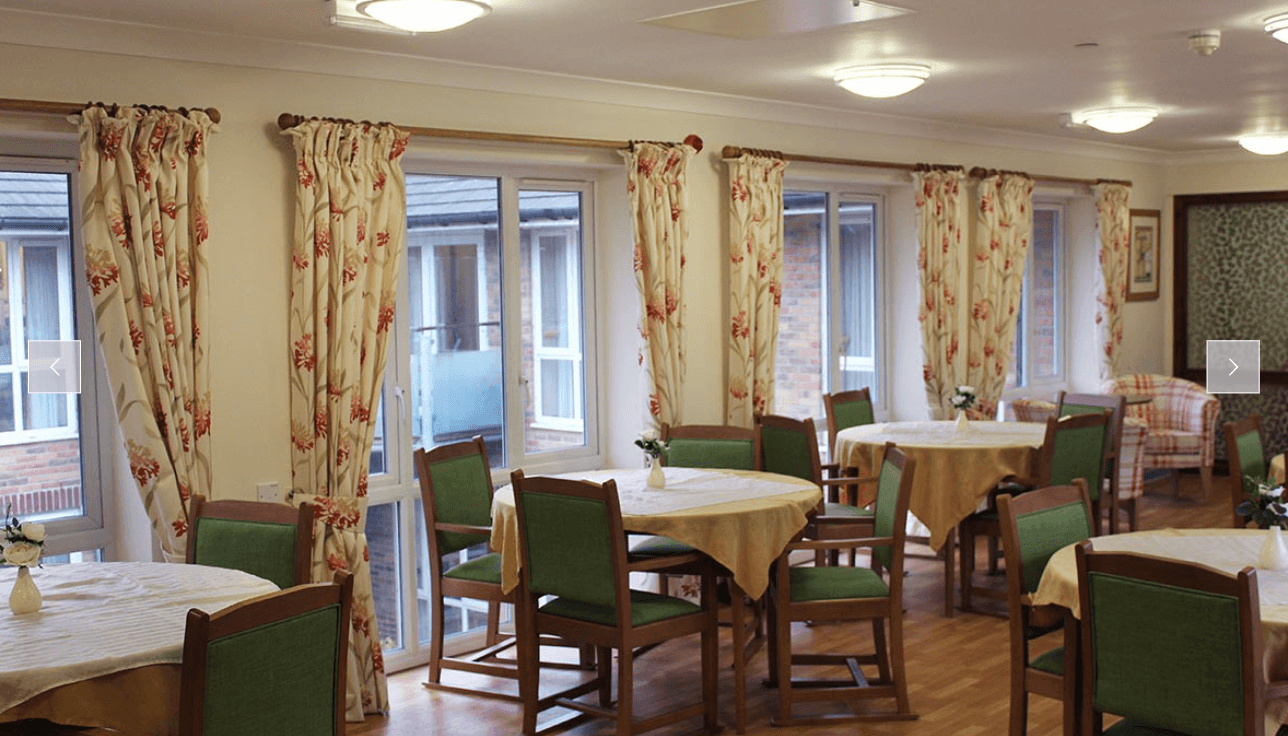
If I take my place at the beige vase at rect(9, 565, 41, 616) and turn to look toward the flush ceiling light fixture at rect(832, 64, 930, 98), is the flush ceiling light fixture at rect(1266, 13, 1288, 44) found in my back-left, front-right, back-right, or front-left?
front-right

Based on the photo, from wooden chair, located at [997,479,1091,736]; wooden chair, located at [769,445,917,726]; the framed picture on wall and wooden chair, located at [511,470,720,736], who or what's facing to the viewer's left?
wooden chair, located at [769,445,917,726]

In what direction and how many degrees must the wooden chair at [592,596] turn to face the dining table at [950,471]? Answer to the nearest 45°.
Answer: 0° — it already faces it

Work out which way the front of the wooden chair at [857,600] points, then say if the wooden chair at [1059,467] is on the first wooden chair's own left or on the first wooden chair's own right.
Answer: on the first wooden chair's own right

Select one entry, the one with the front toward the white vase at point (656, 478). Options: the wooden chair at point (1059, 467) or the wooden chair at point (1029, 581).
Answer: the wooden chair at point (1059, 467)

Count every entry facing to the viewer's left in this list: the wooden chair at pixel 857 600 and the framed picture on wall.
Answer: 1

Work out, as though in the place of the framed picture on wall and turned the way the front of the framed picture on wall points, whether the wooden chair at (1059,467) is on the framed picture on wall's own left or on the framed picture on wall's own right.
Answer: on the framed picture on wall's own right

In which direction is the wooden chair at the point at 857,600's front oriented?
to the viewer's left

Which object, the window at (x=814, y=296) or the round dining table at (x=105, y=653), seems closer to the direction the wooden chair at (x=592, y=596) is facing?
the window
